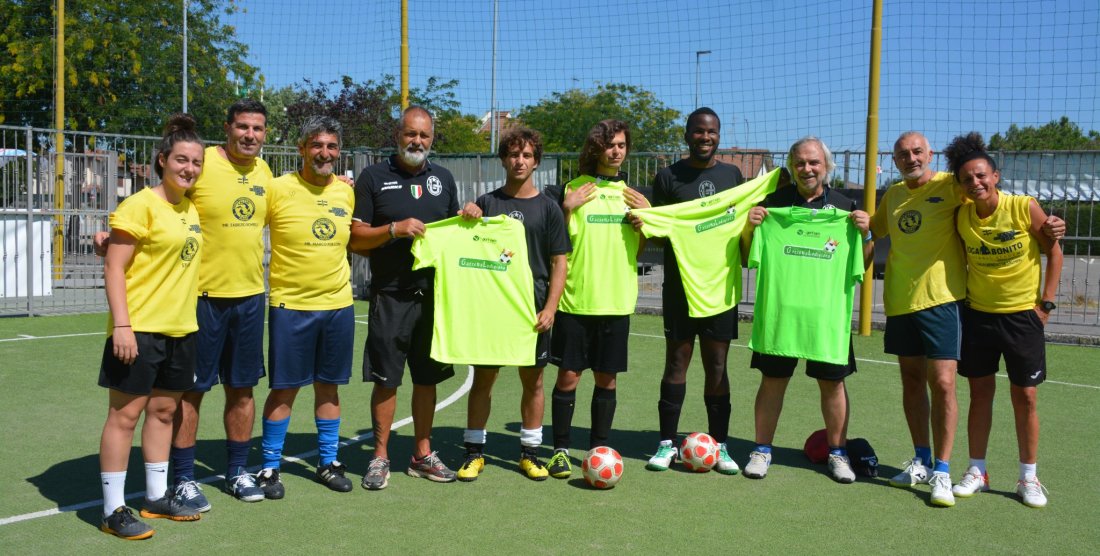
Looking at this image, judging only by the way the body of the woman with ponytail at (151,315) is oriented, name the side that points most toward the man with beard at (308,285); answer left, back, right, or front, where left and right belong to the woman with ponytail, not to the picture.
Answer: left

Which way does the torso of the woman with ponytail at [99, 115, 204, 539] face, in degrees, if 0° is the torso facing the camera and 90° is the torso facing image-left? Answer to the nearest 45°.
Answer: approximately 315°

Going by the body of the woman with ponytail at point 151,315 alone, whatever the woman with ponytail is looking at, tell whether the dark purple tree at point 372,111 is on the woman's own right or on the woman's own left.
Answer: on the woman's own left

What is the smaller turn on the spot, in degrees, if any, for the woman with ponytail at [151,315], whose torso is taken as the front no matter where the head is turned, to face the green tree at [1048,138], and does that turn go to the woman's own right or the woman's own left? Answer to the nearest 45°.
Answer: approximately 90° to the woman's own left

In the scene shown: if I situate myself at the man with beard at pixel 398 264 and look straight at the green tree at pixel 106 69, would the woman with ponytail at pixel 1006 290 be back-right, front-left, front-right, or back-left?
back-right

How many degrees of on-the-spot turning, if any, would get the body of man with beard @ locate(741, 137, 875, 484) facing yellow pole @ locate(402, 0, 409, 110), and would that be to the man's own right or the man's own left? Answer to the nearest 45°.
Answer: approximately 135° to the man's own right

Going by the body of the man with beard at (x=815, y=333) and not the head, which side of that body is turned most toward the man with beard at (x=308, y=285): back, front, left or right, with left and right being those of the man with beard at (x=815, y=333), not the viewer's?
right

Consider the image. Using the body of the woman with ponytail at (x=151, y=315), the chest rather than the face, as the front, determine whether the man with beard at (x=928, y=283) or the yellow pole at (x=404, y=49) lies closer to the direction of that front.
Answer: the man with beard

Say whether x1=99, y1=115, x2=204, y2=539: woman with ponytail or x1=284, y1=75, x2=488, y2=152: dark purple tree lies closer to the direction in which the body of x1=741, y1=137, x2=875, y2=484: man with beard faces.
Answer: the woman with ponytail

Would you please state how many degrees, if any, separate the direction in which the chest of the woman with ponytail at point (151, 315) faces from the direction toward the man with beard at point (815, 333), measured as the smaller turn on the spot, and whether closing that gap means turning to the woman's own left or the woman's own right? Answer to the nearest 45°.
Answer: approximately 45° to the woman's own left
